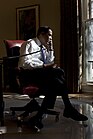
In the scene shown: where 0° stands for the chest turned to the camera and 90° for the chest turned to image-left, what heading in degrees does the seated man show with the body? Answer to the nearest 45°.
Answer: approximately 315°

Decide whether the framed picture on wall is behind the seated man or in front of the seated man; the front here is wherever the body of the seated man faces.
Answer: behind
